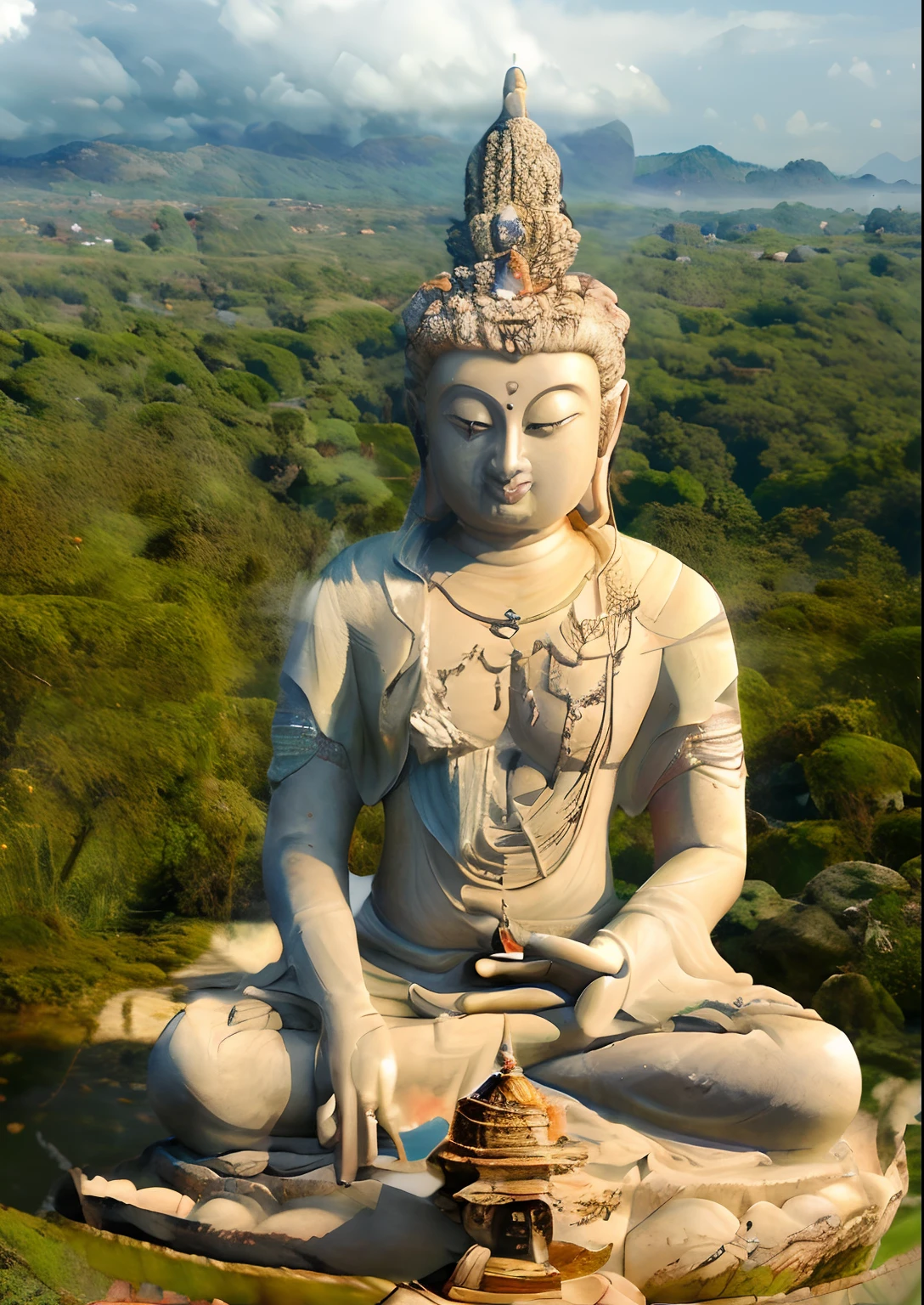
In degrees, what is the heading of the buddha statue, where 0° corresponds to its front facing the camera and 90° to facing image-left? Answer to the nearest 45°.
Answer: approximately 0°

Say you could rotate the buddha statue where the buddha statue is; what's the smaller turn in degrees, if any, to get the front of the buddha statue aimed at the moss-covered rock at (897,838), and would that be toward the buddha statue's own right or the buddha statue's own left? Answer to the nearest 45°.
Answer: approximately 135° to the buddha statue's own left

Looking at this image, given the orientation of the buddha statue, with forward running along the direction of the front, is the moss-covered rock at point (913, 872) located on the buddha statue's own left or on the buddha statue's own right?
on the buddha statue's own left

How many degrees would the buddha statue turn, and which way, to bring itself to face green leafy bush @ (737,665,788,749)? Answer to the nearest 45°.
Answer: approximately 135° to its left

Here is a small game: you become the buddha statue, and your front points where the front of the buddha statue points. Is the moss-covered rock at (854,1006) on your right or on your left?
on your left

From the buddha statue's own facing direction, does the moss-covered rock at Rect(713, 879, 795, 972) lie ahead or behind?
behind

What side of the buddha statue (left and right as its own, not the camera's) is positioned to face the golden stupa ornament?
front

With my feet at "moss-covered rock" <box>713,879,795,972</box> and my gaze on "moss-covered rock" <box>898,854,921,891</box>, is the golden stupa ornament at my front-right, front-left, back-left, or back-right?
back-right

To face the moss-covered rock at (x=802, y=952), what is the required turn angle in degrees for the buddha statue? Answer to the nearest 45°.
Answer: approximately 135° to its left

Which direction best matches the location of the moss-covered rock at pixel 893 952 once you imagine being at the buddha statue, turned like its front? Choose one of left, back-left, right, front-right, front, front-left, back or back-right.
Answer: back-left

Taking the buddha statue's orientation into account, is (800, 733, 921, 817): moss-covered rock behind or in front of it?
behind
